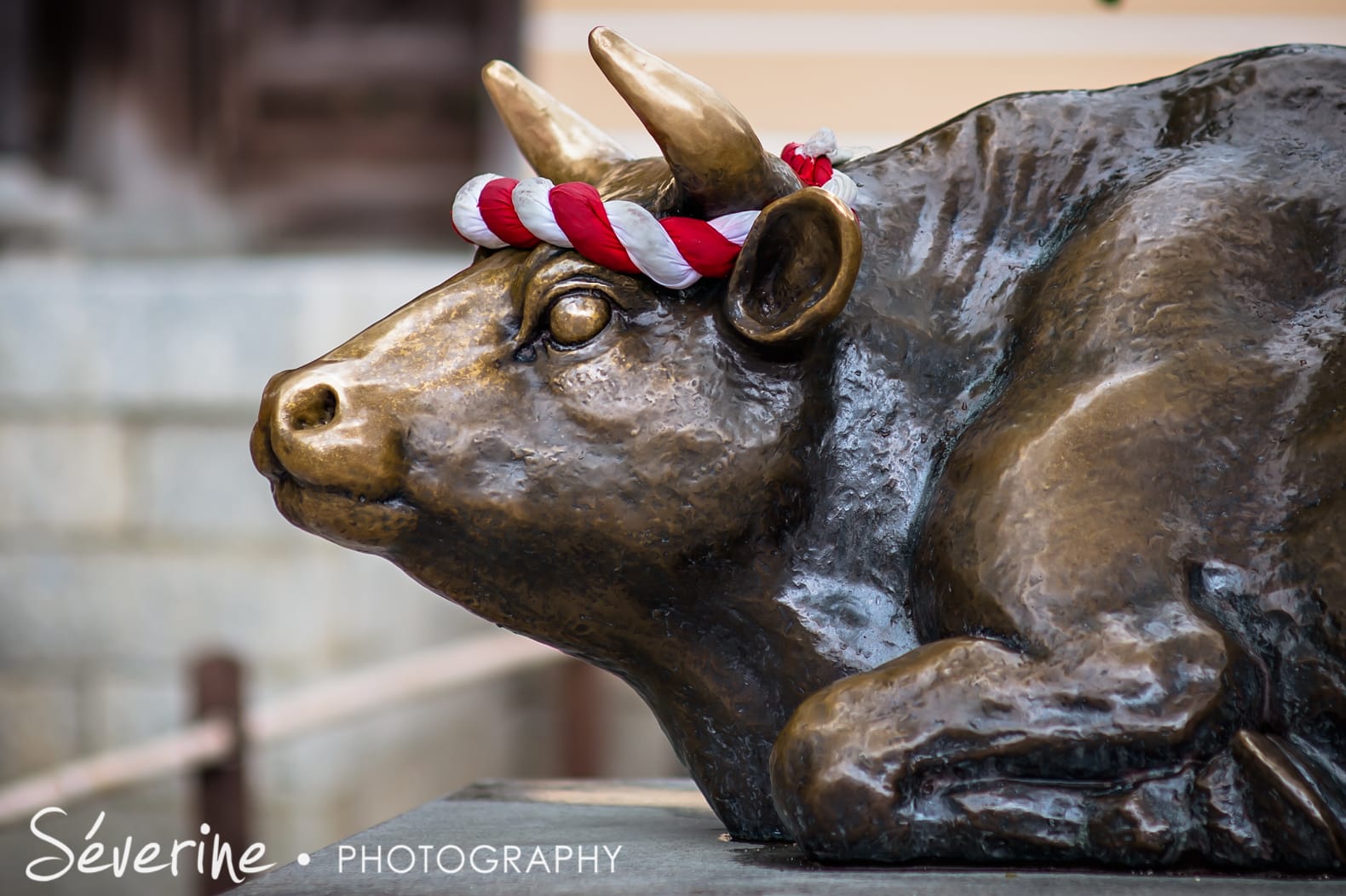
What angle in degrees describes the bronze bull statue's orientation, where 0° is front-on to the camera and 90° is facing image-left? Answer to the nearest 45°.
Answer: approximately 90°

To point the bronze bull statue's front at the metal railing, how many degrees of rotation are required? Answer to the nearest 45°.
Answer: approximately 45° to its right
